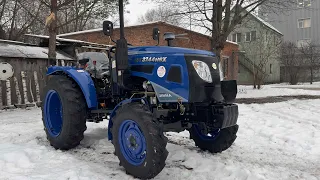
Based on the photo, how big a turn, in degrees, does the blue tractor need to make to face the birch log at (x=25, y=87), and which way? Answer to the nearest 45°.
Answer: approximately 180°

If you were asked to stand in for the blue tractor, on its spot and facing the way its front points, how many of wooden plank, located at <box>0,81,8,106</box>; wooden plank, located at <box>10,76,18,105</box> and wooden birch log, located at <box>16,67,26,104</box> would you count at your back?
3

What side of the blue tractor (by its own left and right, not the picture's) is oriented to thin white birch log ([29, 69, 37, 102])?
back

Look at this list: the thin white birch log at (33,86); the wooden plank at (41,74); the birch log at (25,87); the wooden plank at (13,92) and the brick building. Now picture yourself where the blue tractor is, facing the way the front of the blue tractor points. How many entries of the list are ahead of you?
0

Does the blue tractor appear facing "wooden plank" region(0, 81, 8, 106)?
no

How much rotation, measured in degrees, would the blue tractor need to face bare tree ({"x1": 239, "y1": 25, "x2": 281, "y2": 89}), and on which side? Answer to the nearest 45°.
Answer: approximately 90° to its left

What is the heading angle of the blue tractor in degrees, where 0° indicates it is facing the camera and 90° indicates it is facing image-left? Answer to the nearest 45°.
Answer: approximately 315°

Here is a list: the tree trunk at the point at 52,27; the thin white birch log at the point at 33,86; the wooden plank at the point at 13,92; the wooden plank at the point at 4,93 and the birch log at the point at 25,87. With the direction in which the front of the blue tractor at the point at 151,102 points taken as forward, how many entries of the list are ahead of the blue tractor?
0

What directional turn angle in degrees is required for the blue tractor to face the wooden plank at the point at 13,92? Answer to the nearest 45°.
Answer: approximately 180°

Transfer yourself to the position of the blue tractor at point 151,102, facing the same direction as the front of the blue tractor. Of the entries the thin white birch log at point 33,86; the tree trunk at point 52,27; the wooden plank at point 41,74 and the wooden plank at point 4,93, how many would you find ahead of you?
0

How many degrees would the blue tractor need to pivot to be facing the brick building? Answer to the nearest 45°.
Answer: approximately 135° to its left

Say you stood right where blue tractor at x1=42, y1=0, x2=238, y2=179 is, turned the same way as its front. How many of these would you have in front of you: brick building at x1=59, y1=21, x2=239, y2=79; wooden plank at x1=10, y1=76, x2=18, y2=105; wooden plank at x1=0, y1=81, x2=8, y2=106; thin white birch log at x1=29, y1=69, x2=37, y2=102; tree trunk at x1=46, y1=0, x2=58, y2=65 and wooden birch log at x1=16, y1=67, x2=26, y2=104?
0

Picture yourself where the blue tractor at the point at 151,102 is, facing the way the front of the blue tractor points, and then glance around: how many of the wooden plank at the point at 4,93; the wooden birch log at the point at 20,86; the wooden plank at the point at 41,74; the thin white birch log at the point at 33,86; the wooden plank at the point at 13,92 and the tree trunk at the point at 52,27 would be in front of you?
0

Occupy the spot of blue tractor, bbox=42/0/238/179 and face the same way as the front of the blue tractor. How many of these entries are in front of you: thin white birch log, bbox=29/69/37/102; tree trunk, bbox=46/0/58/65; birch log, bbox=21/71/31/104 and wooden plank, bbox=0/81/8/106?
0

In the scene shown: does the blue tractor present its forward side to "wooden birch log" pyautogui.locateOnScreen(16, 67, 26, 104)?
no

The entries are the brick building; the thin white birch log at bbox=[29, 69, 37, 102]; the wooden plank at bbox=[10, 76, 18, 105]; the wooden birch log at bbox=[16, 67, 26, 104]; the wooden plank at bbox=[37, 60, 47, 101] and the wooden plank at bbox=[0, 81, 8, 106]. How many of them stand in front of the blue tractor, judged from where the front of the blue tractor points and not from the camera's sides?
0

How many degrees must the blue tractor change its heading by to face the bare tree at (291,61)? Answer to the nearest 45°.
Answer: approximately 90° to its left

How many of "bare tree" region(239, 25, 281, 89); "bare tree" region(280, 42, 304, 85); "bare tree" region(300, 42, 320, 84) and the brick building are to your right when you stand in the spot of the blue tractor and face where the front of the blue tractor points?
0

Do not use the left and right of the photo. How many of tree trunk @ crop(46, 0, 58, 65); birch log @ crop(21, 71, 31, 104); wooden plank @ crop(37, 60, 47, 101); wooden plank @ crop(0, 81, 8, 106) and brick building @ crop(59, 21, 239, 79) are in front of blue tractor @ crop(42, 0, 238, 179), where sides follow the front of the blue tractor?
0
